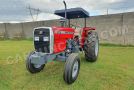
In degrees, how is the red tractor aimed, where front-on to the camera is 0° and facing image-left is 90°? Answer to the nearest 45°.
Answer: approximately 45°
